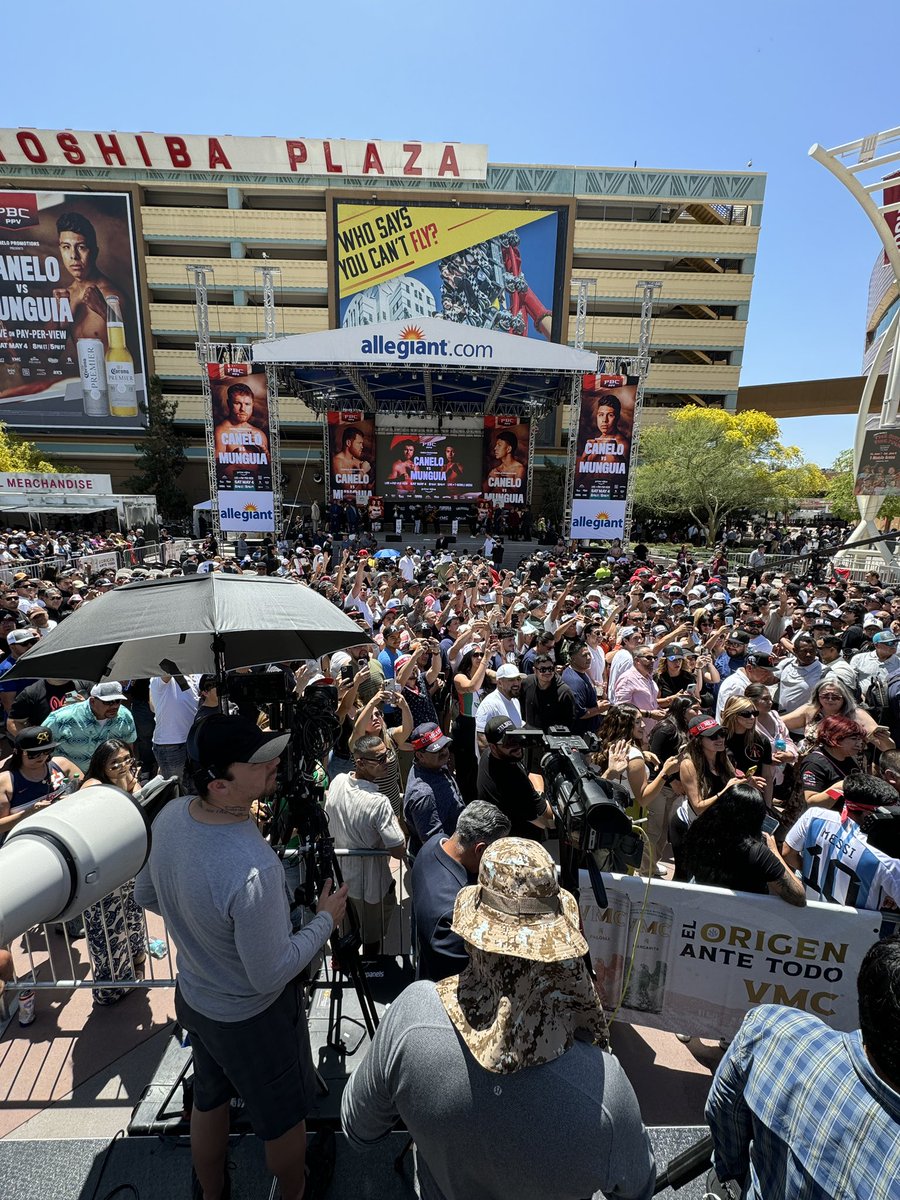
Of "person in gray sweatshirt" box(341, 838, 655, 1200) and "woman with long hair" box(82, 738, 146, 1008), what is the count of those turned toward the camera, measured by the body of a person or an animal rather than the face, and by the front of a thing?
1

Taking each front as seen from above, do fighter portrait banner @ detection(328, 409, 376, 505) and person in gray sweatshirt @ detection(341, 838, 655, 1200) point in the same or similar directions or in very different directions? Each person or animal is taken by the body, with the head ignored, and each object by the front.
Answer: very different directions

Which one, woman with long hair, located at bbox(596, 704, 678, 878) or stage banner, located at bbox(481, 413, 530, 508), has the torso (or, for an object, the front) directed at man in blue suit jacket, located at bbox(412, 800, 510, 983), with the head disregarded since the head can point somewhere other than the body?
the stage banner

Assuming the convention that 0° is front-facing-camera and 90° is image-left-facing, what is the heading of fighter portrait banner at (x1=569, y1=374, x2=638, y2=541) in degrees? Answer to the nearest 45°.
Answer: approximately 0°

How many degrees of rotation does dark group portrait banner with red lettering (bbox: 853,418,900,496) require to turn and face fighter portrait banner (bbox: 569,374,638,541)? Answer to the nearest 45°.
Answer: approximately 45° to its right

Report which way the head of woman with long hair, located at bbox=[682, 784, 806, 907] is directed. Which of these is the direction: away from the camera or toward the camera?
away from the camera
